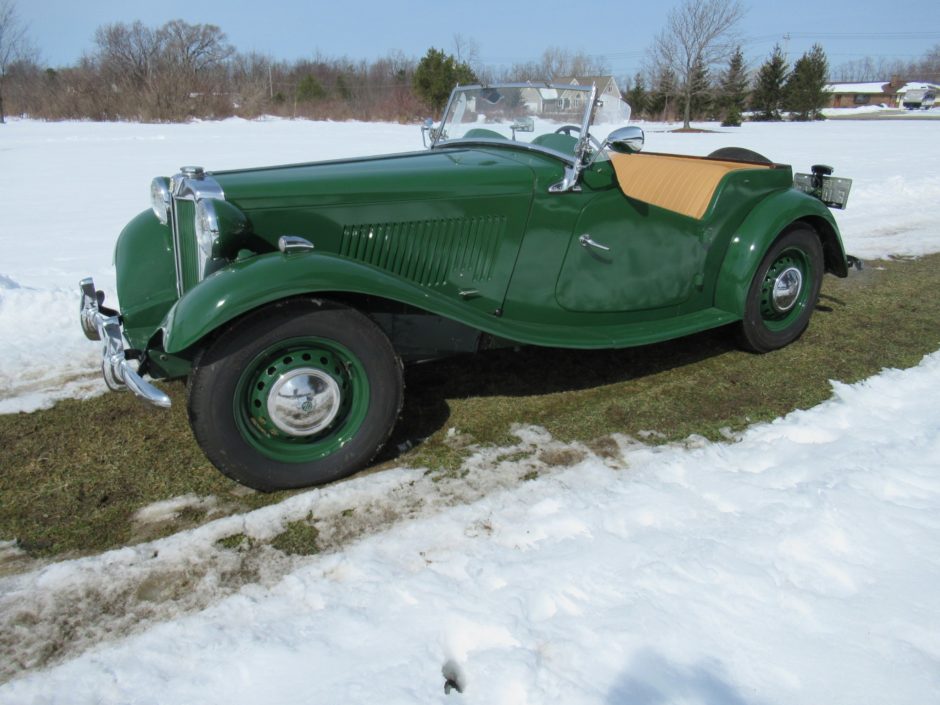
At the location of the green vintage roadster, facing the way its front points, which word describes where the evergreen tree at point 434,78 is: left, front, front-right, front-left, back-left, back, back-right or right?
back-right

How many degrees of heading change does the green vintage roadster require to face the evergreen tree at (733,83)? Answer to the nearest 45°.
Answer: approximately 135° to its right

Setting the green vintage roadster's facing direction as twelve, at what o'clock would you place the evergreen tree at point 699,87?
The evergreen tree is roughly at 5 o'clock from the green vintage roadster.

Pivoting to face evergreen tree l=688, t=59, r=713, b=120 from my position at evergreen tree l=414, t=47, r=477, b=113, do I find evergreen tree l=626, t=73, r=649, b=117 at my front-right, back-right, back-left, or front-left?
front-left

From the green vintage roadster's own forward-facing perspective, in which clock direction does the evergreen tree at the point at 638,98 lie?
The evergreen tree is roughly at 5 o'clock from the green vintage roadster.

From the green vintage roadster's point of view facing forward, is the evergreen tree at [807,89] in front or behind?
behind

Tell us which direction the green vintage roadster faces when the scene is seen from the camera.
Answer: facing the viewer and to the left of the viewer

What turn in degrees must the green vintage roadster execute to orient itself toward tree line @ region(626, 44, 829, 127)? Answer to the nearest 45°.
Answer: approximately 135° to its right
